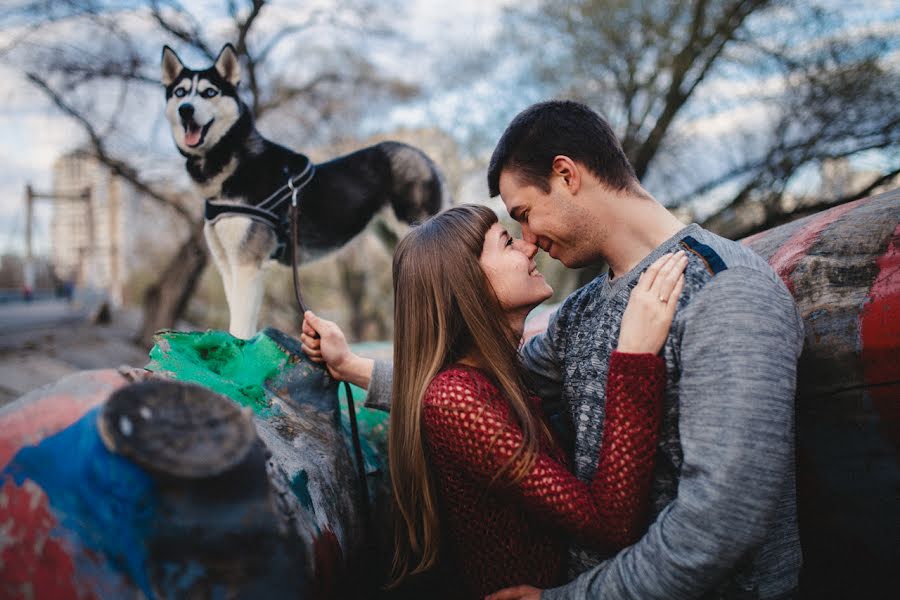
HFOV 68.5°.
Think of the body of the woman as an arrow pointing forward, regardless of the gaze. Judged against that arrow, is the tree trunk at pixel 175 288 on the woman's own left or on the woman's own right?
on the woman's own left

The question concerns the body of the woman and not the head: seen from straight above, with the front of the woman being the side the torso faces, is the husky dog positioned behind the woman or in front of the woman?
behind

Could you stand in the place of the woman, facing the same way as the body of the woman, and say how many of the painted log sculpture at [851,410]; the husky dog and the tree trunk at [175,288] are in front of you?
1

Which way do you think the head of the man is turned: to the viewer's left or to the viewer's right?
to the viewer's left

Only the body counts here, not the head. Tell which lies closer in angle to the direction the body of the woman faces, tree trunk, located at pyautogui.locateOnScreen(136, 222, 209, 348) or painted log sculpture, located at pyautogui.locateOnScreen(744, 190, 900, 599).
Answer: the painted log sculpture

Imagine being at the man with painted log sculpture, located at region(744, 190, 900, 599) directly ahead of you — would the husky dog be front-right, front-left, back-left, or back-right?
back-left

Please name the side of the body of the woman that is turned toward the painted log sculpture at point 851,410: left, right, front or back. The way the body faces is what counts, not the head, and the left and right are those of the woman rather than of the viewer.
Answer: front

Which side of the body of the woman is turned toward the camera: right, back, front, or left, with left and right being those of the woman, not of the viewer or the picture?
right

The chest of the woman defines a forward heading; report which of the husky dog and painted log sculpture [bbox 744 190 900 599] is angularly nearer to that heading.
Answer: the painted log sculpture
